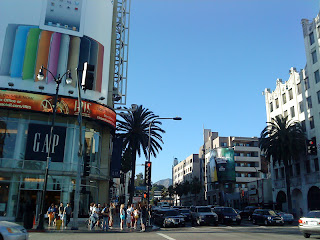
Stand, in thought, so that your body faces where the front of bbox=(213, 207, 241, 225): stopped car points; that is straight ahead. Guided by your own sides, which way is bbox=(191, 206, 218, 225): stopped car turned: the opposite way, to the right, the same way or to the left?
the same way

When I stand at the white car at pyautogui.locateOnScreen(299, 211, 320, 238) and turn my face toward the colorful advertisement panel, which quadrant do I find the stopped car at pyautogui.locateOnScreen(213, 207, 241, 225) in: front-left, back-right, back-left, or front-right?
front-right

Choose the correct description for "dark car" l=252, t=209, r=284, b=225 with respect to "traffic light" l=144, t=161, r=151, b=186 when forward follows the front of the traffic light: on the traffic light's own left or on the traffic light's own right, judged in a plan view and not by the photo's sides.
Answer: on the traffic light's own left

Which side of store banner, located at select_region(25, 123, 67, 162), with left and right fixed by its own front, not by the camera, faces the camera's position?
front

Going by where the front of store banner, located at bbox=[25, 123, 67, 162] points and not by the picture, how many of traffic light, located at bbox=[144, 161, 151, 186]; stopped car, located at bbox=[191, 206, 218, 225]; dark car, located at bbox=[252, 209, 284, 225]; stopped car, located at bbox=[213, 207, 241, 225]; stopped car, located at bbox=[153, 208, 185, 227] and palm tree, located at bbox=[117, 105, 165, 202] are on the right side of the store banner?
0

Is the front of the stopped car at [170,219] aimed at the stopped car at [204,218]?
no

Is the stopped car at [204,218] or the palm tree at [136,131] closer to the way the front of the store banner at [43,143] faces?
the stopped car

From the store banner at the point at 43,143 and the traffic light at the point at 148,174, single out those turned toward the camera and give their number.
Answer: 2

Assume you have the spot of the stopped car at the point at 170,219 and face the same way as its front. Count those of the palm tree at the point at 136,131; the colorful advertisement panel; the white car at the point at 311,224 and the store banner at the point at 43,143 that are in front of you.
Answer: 1

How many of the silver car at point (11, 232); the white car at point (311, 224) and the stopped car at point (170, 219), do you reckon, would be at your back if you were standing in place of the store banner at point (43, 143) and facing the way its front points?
0

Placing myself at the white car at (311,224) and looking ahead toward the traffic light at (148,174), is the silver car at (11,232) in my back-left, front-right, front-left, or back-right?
front-left

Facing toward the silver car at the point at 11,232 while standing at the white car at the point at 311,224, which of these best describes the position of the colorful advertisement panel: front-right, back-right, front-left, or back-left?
front-right

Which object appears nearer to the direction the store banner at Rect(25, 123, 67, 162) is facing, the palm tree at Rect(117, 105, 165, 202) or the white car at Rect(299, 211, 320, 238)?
the white car
